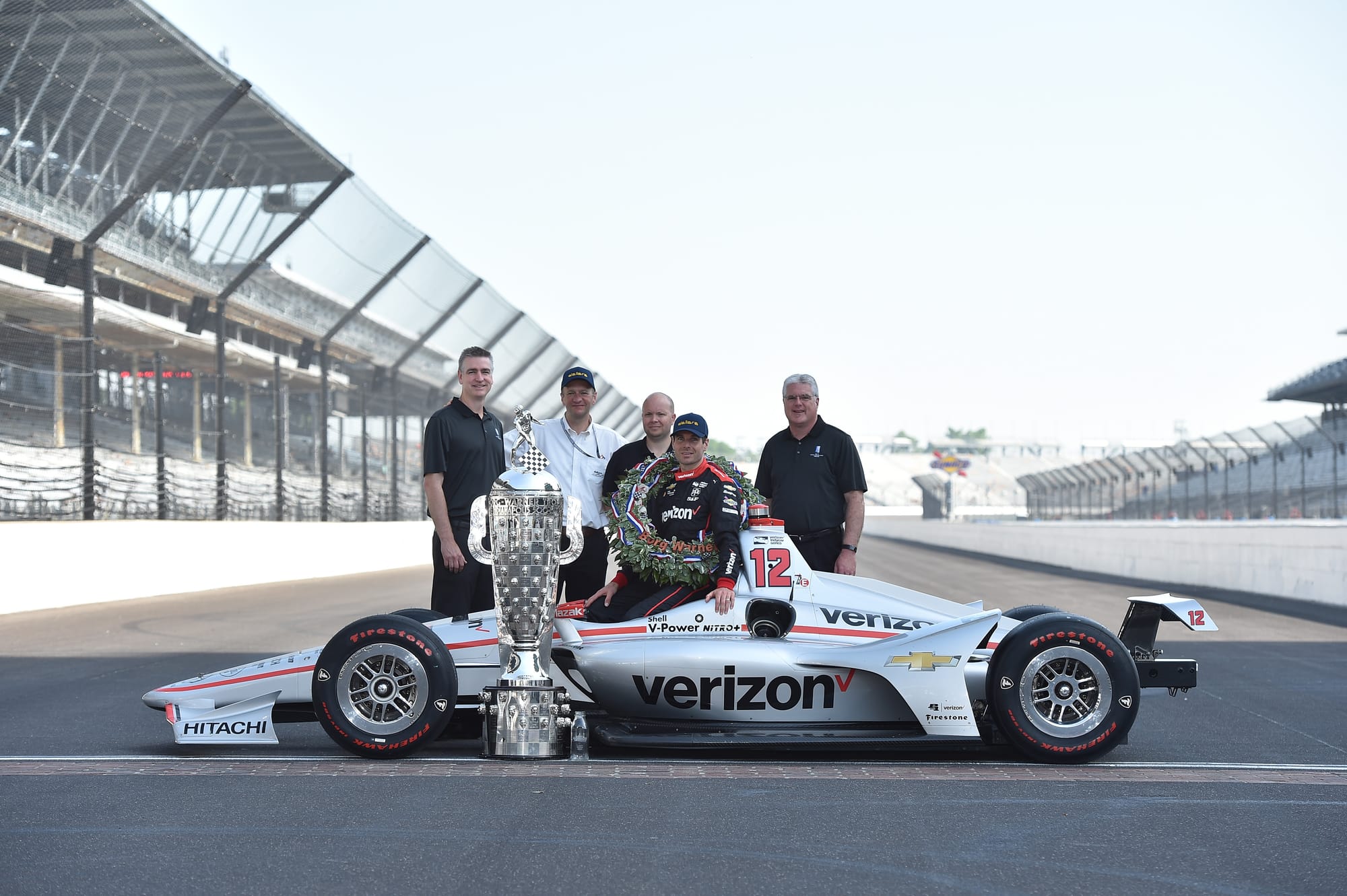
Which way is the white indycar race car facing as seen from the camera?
to the viewer's left

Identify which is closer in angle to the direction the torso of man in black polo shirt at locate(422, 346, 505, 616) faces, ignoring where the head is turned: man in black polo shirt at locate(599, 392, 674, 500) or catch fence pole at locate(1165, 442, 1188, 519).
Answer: the man in black polo shirt

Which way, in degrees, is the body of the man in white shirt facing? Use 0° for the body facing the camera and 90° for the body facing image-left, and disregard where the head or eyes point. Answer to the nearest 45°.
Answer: approximately 0°

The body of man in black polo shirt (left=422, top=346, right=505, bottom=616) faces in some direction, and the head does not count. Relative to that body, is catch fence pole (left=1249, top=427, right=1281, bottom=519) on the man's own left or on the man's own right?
on the man's own left

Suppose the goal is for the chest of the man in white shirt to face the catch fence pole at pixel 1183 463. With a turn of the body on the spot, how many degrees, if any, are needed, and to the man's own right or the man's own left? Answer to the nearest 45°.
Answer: approximately 135° to the man's own left

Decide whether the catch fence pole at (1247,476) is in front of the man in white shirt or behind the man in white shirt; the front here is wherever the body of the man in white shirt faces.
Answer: behind

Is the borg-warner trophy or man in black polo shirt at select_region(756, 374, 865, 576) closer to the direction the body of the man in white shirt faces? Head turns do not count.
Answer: the borg-warner trophy

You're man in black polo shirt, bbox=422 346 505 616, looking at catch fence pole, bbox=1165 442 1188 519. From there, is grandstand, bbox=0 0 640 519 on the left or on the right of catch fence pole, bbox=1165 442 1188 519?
left

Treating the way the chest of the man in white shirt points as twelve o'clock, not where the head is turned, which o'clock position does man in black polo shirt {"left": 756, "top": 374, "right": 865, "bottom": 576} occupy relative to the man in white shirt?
The man in black polo shirt is roughly at 9 o'clock from the man in white shirt.

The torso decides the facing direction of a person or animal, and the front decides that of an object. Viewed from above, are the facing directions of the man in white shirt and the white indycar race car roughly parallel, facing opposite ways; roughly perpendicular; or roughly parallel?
roughly perpendicular

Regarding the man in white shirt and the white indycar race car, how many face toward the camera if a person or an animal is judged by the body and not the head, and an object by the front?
1
